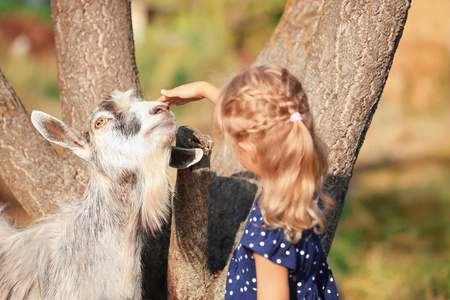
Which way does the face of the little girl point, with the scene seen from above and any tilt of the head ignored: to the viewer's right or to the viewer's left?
to the viewer's left

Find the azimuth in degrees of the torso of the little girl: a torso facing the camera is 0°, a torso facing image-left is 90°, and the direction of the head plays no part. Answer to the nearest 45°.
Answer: approximately 135°

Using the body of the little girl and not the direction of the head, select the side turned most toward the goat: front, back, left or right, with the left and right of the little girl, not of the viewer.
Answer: front
